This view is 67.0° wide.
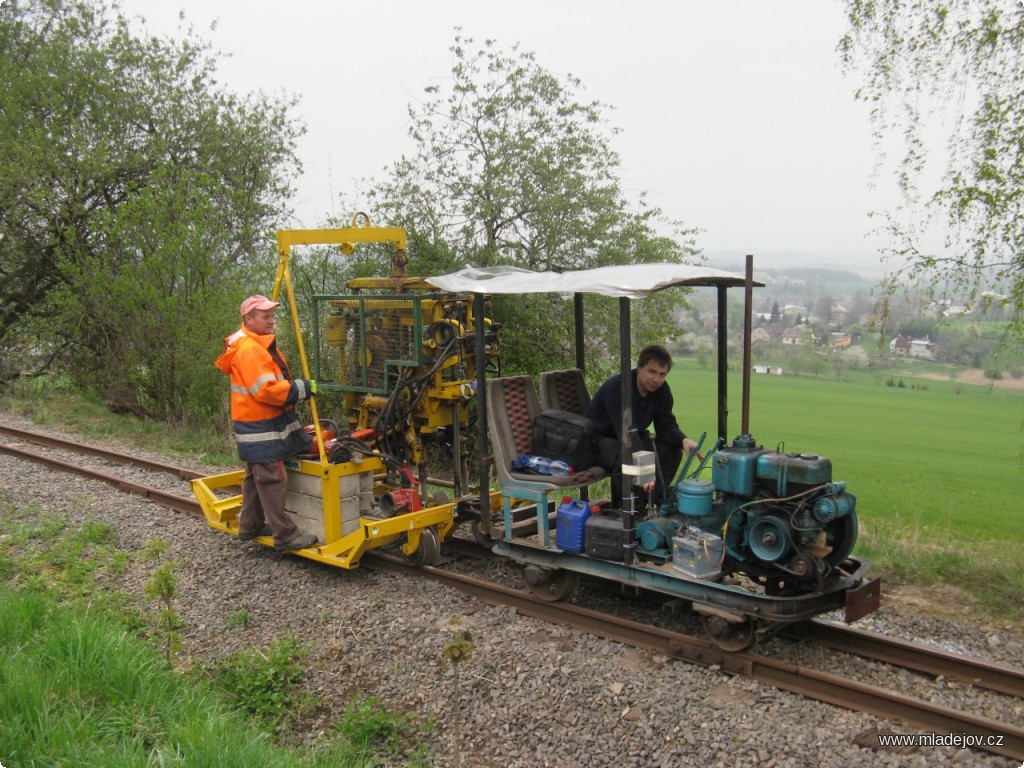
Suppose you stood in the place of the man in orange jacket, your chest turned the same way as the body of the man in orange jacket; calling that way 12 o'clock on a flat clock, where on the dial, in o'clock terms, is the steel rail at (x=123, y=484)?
The steel rail is roughly at 8 o'clock from the man in orange jacket.

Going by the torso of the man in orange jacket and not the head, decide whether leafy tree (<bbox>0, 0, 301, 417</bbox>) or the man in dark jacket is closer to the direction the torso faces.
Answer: the man in dark jacket

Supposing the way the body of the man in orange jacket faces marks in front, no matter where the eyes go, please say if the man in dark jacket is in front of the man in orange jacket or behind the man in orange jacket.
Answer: in front

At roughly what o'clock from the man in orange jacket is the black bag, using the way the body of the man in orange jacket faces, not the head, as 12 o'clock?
The black bag is roughly at 1 o'clock from the man in orange jacket.

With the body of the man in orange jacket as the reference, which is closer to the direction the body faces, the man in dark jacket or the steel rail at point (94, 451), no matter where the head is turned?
the man in dark jacket

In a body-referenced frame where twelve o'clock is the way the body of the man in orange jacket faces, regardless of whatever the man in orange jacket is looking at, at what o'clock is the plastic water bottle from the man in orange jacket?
The plastic water bottle is roughly at 1 o'clock from the man in orange jacket.

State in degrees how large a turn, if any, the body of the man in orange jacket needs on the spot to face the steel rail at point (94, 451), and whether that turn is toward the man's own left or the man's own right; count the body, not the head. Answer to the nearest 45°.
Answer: approximately 135° to the man's own left

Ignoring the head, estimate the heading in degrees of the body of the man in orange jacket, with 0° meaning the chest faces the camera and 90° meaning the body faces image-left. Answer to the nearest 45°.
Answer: approximately 270°

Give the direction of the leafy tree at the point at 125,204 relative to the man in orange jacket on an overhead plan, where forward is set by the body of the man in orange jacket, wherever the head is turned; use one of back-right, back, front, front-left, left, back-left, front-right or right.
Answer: left

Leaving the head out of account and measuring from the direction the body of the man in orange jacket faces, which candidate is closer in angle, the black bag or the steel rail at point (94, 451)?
the black bag
